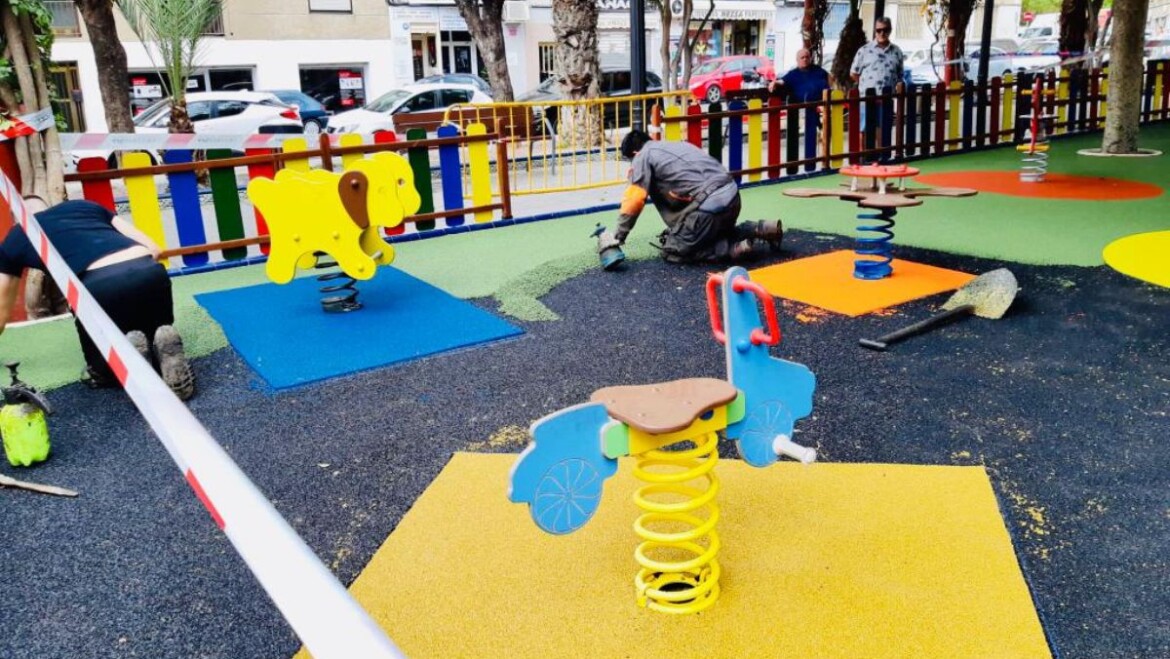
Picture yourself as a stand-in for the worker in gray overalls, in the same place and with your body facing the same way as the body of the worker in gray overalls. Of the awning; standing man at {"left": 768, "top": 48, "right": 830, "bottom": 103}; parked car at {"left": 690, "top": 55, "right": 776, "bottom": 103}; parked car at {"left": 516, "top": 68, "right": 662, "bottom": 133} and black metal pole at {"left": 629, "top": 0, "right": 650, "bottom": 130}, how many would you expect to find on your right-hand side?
5

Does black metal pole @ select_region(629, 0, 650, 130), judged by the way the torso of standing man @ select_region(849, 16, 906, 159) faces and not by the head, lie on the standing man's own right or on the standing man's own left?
on the standing man's own right

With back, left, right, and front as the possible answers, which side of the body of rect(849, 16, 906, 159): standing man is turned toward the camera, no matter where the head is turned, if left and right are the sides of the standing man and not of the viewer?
front

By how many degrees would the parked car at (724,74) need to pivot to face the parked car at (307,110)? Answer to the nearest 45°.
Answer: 0° — it already faces it

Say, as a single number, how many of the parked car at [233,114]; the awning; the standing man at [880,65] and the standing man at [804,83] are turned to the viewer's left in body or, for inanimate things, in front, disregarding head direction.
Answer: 1

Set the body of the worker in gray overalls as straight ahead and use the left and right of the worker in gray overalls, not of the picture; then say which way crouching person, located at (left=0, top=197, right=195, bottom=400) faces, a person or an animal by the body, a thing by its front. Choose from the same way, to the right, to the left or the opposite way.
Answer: the same way

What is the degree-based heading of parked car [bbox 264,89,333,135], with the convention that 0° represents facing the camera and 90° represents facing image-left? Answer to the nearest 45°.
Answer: approximately 90°

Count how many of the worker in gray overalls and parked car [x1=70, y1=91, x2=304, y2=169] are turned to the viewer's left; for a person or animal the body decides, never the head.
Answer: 2

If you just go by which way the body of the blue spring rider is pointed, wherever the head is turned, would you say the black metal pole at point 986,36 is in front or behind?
in front

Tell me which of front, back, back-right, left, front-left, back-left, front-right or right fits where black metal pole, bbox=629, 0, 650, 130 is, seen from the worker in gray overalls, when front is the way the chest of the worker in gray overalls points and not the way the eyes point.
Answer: right

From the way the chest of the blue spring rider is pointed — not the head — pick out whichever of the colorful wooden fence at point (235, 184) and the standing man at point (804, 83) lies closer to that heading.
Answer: the standing man

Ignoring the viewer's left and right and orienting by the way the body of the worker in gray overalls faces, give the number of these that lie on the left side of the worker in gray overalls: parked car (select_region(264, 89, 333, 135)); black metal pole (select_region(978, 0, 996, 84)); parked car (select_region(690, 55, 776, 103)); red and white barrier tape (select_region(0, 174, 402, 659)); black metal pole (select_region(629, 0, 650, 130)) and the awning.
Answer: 1

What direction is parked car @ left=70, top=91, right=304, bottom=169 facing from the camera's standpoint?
to the viewer's left

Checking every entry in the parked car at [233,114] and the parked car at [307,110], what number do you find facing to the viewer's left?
2

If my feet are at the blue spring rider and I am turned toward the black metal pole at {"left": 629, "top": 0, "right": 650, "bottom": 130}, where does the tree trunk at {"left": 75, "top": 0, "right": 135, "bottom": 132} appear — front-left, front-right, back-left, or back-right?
front-left

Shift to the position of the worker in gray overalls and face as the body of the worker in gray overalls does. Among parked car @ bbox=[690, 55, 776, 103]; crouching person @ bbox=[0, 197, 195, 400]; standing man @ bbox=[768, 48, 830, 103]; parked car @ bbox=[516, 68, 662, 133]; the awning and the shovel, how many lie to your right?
4

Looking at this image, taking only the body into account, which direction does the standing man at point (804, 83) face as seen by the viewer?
toward the camera

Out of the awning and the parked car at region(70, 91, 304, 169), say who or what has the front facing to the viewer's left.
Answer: the parked car
